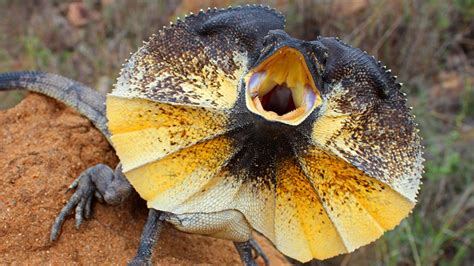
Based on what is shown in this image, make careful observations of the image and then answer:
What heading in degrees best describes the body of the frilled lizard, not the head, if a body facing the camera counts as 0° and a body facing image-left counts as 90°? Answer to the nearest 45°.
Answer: approximately 315°
